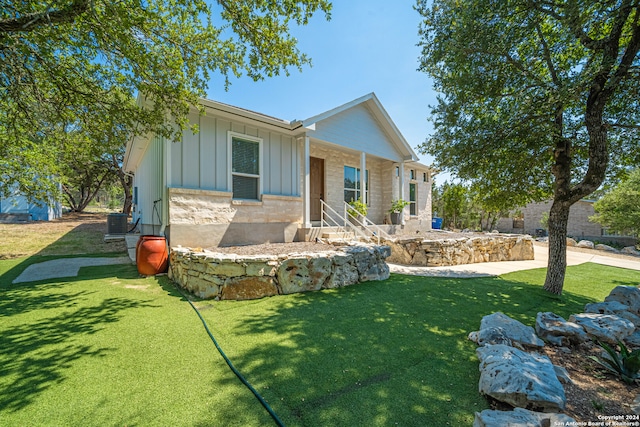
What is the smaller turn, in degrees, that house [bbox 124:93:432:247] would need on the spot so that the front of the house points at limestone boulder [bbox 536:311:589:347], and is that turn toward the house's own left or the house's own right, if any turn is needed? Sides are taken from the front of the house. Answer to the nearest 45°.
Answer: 0° — it already faces it

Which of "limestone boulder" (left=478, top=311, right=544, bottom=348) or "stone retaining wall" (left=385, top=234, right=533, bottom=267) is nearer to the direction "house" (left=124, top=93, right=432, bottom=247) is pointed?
the limestone boulder

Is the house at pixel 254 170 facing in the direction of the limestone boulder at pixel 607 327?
yes

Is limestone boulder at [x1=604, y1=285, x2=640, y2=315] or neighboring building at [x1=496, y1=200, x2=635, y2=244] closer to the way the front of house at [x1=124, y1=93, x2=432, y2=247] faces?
the limestone boulder

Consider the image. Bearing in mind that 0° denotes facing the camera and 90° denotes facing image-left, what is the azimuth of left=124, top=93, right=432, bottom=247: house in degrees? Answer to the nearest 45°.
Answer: approximately 315°

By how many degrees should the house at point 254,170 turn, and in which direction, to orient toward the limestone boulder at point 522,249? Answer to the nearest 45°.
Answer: approximately 45° to its left

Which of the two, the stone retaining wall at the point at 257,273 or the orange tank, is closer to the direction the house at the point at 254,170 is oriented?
the stone retaining wall

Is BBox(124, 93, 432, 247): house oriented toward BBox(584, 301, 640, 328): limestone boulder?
yes

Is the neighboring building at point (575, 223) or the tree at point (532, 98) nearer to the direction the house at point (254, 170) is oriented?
the tree

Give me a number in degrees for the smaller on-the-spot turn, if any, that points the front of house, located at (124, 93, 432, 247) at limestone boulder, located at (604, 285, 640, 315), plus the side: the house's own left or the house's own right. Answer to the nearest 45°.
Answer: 0° — it already faces it
